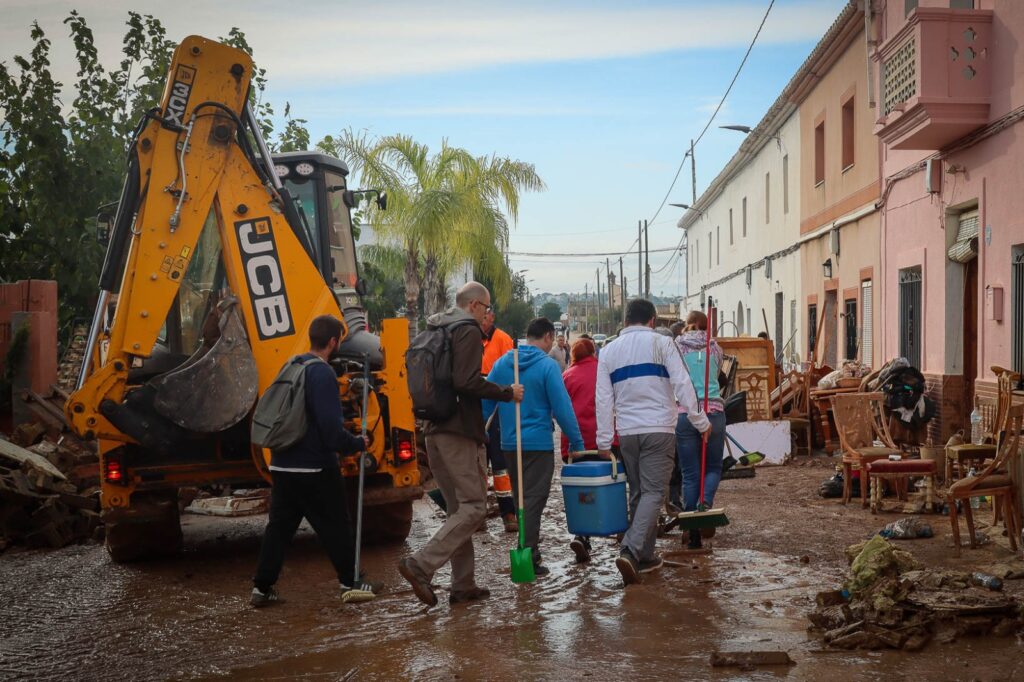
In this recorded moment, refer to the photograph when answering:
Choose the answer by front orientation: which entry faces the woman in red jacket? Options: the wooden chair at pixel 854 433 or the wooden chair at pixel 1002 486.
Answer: the wooden chair at pixel 1002 486

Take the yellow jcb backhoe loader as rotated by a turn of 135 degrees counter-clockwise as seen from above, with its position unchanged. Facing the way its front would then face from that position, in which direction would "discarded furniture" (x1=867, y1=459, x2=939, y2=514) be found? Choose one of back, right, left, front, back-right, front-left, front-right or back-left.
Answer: back-left

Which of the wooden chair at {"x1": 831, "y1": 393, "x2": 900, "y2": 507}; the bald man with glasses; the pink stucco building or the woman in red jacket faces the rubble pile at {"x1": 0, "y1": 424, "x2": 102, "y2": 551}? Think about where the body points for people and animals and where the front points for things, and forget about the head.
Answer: the pink stucco building

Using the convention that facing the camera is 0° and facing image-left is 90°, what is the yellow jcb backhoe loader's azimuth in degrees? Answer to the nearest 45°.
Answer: approximately 180°

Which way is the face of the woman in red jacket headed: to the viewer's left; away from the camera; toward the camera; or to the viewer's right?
away from the camera

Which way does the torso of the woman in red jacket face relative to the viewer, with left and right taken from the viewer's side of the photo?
facing away from the viewer

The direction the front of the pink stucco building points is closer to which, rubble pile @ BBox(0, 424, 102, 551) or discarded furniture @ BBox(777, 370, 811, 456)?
the rubble pile

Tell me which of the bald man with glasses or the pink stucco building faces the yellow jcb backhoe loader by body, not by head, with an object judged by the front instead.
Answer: the pink stucco building

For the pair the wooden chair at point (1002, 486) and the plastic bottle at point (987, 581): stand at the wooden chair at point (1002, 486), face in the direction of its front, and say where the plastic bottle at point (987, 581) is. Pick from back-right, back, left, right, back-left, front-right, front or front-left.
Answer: left

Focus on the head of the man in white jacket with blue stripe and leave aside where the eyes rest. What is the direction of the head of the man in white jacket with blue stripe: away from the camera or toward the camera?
away from the camera

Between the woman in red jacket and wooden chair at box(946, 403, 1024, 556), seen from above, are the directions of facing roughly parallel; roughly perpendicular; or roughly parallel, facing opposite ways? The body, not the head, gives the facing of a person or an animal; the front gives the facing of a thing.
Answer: roughly perpendicular

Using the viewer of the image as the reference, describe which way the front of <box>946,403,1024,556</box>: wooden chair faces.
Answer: facing to the left of the viewer

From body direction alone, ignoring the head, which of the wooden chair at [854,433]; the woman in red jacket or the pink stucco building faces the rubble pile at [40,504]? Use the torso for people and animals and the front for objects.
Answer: the pink stucco building
